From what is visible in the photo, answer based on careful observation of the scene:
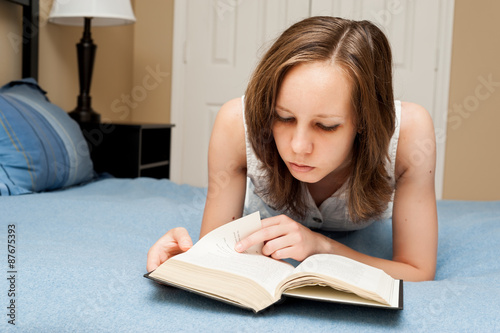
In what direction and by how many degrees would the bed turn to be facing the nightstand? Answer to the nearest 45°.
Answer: approximately 90° to its left

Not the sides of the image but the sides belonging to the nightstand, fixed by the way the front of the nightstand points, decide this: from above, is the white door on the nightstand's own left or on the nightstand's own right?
on the nightstand's own left

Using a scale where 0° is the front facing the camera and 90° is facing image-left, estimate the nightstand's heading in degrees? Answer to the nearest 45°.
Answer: approximately 315°

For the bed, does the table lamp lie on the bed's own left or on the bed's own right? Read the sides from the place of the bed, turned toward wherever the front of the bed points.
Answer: on the bed's own left

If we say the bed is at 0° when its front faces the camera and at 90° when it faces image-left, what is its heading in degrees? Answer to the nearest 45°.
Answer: approximately 270°

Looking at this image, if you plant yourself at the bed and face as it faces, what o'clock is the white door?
The white door is roughly at 9 o'clock from the bed.
